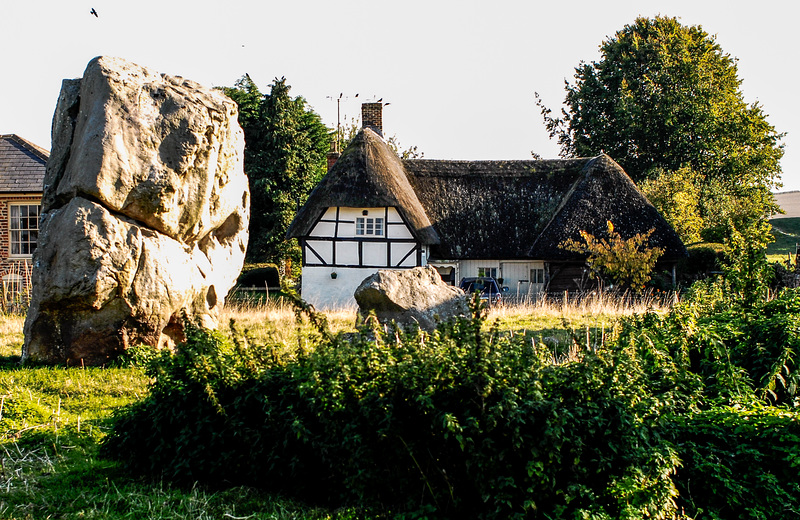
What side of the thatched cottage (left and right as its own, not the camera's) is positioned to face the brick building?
right

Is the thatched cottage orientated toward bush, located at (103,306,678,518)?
yes

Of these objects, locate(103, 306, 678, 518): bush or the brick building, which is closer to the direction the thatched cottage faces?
the bush

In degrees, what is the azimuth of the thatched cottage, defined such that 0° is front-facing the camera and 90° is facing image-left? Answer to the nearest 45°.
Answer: approximately 0°

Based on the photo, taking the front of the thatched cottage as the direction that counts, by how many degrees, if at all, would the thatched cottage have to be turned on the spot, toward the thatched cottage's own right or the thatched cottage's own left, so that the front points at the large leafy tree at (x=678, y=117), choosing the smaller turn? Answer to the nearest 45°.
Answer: approximately 135° to the thatched cottage's own left

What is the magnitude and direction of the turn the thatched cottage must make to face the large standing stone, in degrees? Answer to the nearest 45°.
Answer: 0° — it already faces it

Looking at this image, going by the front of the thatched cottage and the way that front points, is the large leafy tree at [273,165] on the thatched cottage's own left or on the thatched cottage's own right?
on the thatched cottage's own right
